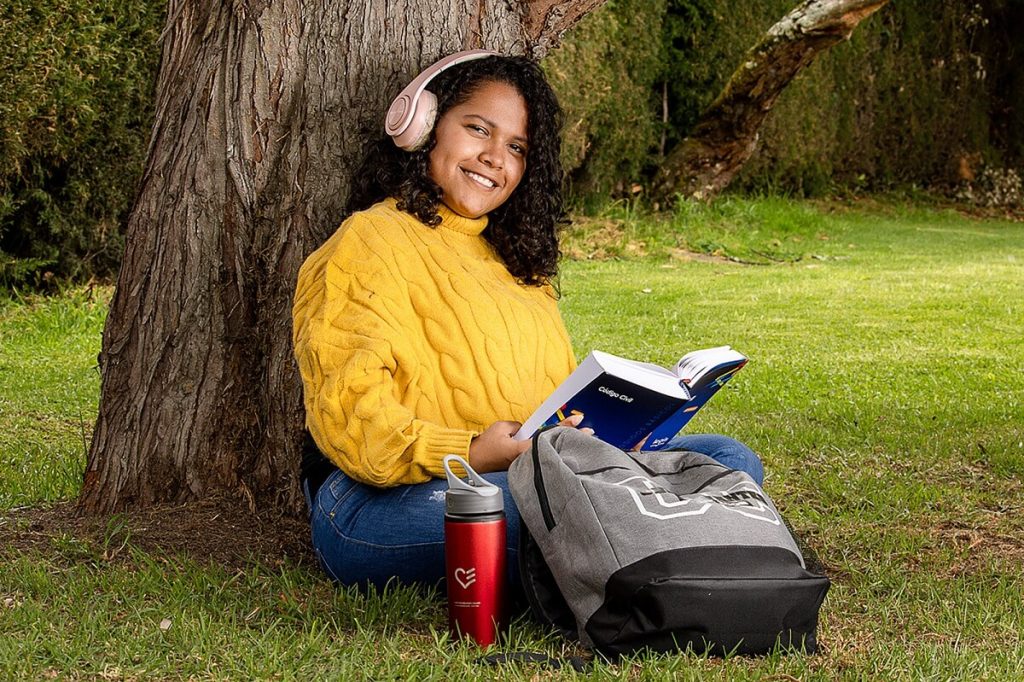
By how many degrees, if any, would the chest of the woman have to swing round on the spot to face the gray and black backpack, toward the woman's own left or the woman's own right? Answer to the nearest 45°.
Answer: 0° — they already face it

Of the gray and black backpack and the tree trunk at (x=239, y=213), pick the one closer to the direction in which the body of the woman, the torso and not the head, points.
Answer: the gray and black backpack

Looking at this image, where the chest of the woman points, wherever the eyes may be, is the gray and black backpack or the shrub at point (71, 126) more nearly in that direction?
the gray and black backpack

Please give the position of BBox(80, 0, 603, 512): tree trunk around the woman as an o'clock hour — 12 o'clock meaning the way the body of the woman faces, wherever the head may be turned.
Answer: The tree trunk is roughly at 6 o'clock from the woman.

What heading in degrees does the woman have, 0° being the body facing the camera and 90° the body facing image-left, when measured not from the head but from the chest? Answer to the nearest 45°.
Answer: approximately 315°

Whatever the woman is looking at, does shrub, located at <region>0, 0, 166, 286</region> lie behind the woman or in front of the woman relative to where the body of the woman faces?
behind
